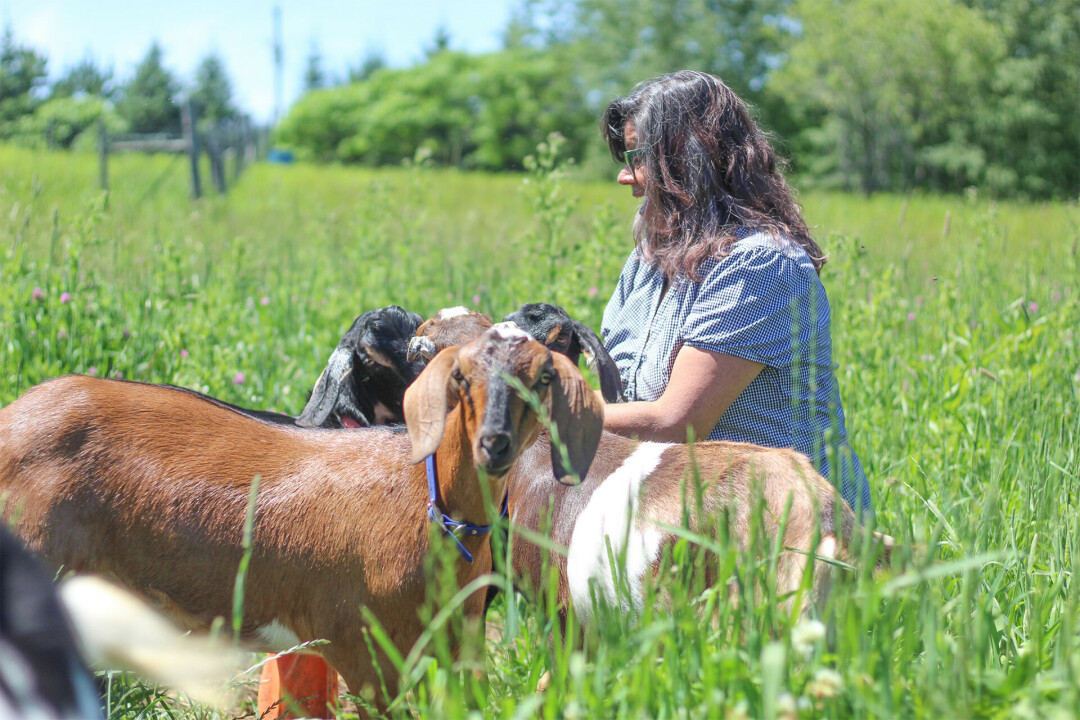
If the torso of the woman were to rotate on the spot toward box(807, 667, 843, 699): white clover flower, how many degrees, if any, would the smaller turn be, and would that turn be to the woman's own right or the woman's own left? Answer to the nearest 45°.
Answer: approximately 90° to the woman's own left

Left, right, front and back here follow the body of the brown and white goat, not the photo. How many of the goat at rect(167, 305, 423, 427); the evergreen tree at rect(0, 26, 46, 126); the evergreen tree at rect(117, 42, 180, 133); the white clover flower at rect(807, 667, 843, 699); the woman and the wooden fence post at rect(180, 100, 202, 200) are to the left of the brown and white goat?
1

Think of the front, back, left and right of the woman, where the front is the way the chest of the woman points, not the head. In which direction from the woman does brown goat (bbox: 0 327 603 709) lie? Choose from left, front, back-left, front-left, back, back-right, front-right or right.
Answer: front-left

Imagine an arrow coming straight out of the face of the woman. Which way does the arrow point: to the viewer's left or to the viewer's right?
to the viewer's left

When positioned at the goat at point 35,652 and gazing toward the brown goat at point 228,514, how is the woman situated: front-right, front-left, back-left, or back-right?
front-right

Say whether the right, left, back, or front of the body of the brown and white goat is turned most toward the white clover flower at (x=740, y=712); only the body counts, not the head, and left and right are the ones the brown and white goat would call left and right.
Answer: left

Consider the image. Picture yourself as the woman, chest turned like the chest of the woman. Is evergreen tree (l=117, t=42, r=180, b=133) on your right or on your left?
on your right

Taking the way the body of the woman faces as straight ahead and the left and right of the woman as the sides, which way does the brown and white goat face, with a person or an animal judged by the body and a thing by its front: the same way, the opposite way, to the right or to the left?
the same way

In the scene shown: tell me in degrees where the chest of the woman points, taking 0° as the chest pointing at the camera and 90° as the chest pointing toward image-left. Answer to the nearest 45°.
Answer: approximately 90°

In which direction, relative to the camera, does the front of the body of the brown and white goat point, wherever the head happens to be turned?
to the viewer's left

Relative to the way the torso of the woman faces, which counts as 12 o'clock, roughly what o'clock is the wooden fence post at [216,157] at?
The wooden fence post is roughly at 2 o'clock from the woman.

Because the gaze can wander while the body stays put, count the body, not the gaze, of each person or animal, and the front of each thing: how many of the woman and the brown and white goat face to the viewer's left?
2

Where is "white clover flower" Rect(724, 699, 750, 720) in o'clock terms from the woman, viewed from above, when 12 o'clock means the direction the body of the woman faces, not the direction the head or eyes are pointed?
The white clover flower is roughly at 9 o'clock from the woman.
